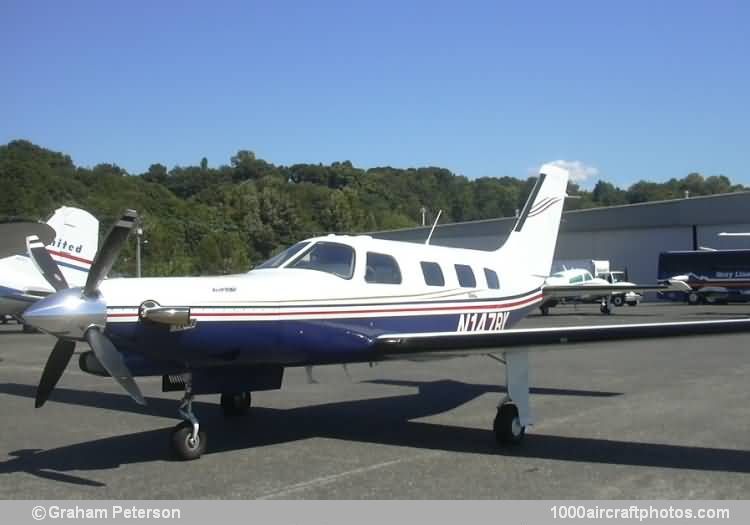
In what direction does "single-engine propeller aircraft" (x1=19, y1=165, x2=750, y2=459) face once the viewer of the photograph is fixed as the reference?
facing the viewer and to the left of the viewer

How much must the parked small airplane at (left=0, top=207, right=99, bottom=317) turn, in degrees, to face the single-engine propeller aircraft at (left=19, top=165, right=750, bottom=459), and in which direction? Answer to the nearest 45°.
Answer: approximately 90° to its left

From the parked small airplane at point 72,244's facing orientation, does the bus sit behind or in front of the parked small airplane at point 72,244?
behind

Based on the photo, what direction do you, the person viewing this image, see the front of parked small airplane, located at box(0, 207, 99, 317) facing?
facing to the left of the viewer

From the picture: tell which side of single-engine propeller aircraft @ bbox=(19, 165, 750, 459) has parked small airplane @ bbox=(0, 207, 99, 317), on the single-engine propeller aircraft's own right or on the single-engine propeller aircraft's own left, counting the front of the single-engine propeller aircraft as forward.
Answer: on the single-engine propeller aircraft's own right

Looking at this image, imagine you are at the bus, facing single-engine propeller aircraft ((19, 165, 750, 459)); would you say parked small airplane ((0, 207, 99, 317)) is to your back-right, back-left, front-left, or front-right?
front-right

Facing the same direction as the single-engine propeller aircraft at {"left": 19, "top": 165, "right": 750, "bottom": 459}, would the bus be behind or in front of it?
behind
